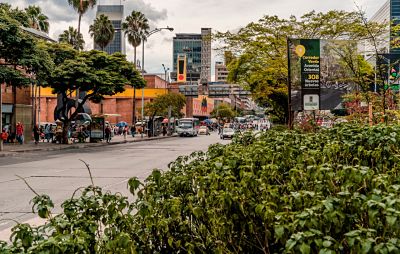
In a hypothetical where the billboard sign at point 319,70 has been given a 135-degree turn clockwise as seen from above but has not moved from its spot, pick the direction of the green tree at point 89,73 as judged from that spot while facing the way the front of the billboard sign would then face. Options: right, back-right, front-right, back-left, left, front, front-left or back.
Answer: front

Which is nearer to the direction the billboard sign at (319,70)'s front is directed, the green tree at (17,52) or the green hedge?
the green hedge

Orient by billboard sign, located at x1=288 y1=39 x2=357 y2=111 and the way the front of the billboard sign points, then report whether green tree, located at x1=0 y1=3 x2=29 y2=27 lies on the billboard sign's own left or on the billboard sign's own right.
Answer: on the billboard sign's own right

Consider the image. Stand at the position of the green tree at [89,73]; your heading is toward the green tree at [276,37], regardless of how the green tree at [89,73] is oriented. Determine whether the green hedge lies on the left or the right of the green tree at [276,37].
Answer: right

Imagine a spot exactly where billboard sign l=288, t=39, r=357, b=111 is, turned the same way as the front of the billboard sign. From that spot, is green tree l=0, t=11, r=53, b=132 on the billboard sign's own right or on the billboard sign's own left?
on the billboard sign's own right

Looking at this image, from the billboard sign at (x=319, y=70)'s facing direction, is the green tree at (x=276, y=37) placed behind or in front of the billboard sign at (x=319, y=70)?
behind

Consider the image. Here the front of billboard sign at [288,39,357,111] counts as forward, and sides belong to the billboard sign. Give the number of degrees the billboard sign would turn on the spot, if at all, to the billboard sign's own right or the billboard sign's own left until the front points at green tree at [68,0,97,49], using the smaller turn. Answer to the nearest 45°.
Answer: approximately 135° to the billboard sign's own right

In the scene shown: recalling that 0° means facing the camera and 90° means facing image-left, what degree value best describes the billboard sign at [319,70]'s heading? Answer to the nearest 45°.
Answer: approximately 0°

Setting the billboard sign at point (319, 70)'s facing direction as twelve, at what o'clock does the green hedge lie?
The green hedge is roughly at 12 o'clock from the billboard sign.
